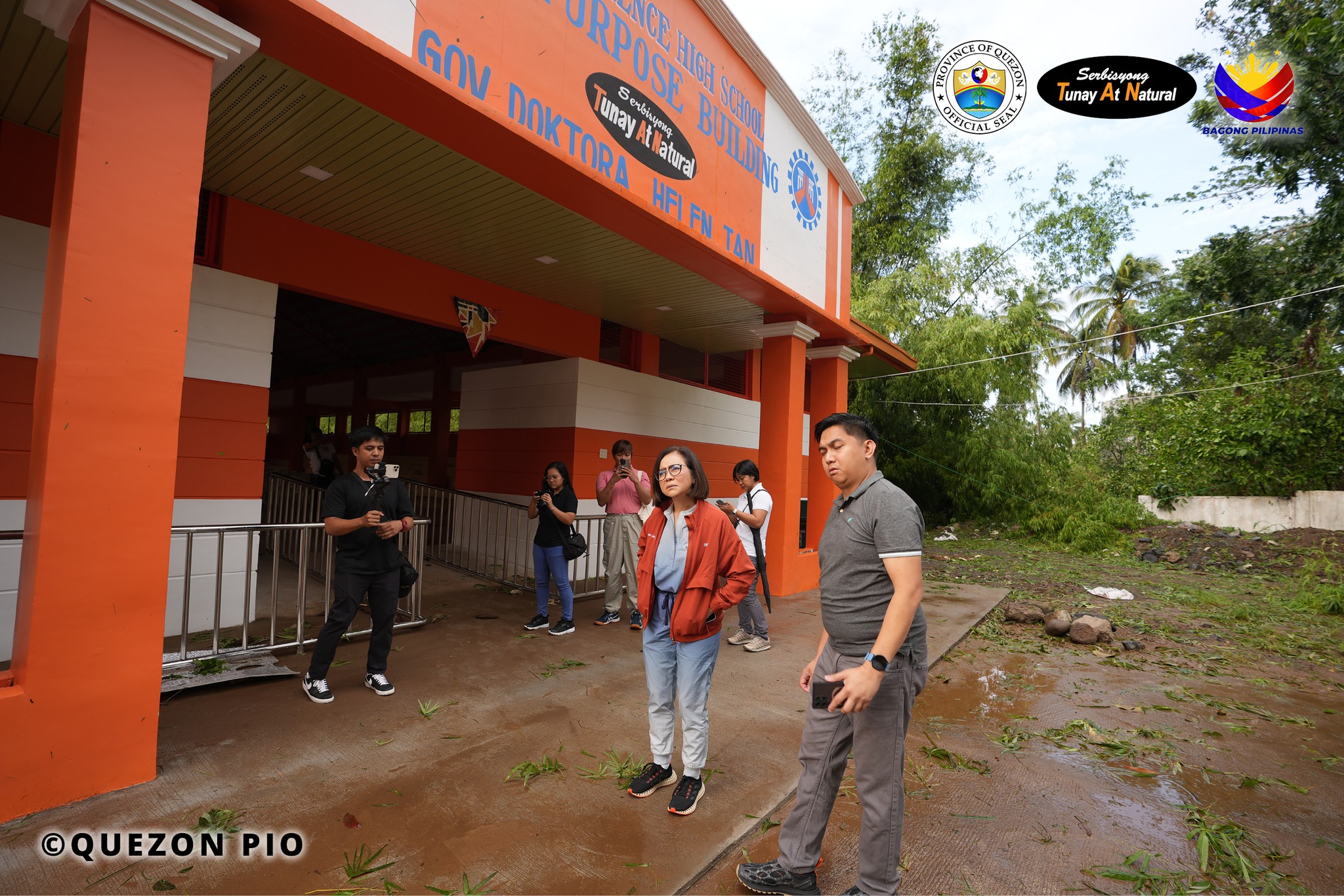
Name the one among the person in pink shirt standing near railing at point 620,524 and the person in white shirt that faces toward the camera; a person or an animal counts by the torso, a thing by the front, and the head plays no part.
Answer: the person in pink shirt standing near railing

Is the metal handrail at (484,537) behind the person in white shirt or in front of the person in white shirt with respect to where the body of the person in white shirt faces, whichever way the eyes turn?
in front

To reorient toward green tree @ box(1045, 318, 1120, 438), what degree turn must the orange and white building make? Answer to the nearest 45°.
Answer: approximately 90° to its left

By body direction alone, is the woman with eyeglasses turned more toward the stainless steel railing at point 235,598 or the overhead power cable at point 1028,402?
the stainless steel railing

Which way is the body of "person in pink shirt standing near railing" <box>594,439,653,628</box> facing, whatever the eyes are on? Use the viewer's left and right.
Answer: facing the viewer

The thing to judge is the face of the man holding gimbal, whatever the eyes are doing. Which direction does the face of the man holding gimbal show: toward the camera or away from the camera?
toward the camera

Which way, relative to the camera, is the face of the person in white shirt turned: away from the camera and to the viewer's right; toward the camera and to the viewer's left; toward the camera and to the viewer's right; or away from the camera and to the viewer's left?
toward the camera and to the viewer's left

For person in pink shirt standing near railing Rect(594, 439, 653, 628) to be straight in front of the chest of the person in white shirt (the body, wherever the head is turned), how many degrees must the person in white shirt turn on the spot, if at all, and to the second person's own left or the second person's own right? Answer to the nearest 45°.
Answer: approximately 45° to the second person's own right

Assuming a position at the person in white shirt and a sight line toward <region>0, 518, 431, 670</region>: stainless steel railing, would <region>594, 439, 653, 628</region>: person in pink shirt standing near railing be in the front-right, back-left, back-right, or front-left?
front-right

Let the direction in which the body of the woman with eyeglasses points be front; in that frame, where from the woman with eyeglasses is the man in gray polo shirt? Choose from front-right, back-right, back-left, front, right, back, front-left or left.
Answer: left

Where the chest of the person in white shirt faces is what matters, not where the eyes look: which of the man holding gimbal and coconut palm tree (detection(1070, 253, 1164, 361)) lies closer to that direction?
the man holding gimbal

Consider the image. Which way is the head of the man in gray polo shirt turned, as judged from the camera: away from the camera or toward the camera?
toward the camera

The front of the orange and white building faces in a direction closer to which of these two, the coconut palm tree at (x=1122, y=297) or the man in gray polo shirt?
the man in gray polo shirt

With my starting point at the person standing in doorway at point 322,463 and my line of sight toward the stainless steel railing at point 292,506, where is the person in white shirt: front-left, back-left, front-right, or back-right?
front-left

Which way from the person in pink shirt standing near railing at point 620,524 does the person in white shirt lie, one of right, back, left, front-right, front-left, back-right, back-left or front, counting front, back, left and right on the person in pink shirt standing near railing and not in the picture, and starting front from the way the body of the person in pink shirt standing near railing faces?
front-left

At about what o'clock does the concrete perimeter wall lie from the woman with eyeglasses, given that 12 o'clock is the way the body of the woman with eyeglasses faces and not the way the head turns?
The concrete perimeter wall is roughly at 6 o'clock from the woman with eyeglasses.

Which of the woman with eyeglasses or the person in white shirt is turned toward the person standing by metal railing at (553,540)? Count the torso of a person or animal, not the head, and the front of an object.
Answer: the person in white shirt

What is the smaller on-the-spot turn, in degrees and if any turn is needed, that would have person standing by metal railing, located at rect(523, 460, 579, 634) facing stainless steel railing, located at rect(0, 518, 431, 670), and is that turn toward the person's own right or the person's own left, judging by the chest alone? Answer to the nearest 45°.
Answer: approximately 45° to the person's own right

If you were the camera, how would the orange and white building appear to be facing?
facing the viewer and to the right of the viewer

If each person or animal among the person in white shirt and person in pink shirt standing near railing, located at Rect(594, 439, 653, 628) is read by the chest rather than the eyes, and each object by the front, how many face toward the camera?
1
